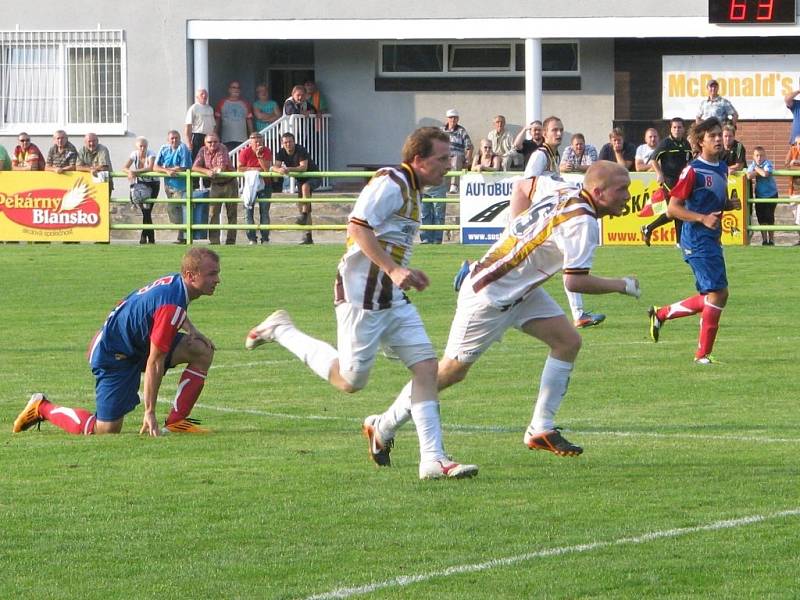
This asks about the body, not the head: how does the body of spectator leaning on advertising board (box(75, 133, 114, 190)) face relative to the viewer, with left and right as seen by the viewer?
facing the viewer

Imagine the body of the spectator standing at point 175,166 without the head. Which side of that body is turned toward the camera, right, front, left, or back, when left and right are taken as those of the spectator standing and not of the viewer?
front

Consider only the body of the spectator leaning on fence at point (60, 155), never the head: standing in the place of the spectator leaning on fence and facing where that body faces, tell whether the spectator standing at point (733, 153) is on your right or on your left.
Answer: on your left

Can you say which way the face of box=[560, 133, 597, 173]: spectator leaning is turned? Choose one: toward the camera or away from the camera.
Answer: toward the camera

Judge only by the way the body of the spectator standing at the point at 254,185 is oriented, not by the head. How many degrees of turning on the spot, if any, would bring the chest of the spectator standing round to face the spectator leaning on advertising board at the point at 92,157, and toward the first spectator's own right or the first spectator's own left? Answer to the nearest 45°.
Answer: approximately 90° to the first spectator's own right

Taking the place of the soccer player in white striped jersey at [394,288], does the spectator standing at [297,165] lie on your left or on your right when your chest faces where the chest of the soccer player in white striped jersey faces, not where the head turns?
on your left

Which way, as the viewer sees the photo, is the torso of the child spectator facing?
toward the camera

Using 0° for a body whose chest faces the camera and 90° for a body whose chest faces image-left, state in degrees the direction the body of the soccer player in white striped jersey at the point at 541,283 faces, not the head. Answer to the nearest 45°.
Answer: approximately 270°

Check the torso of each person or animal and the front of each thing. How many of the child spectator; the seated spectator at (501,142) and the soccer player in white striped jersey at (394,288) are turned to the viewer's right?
1

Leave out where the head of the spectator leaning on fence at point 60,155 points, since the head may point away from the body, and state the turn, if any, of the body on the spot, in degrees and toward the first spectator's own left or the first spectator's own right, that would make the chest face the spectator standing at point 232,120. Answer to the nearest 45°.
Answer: approximately 135° to the first spectator's own left

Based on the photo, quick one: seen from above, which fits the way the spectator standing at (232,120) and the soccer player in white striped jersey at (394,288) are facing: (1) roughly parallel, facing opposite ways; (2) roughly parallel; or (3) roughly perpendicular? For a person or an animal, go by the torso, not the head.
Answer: roughly perpendicular

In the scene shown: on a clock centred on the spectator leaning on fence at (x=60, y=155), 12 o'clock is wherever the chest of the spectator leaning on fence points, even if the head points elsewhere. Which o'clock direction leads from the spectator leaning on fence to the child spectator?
The child spectator is roughly at 10 o'clock from the spectator leaning on fence.

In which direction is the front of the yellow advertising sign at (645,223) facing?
toward the camera

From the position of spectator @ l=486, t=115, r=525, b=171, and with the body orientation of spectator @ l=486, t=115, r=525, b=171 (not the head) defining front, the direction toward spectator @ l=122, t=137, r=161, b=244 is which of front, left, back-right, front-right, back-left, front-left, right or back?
right

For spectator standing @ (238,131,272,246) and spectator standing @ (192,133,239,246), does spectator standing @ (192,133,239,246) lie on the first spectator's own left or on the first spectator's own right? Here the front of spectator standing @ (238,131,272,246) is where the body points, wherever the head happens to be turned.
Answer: on the first spectator's own right
